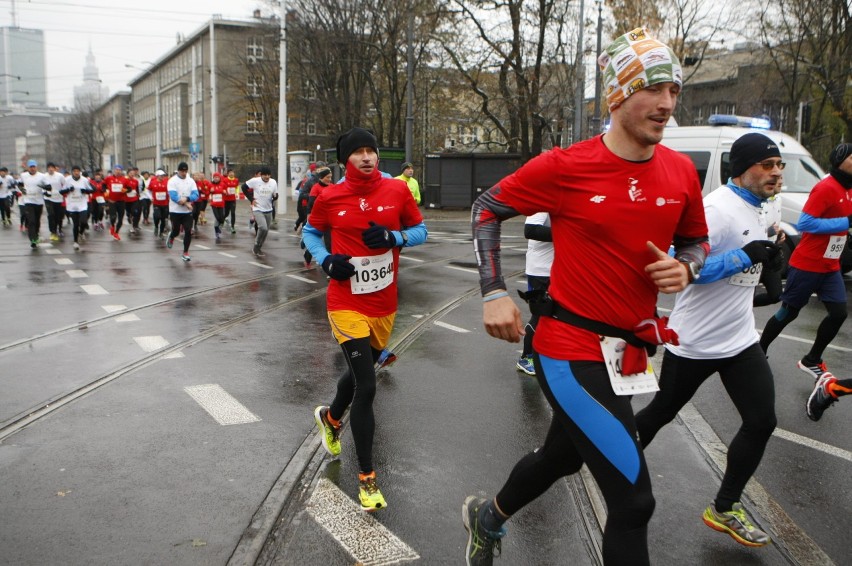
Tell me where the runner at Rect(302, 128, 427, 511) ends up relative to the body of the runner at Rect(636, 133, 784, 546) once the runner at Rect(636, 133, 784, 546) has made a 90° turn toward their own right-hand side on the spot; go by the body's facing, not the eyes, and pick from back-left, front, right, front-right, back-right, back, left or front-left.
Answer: front-right

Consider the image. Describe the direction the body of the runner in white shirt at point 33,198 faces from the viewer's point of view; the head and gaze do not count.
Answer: toward the camera

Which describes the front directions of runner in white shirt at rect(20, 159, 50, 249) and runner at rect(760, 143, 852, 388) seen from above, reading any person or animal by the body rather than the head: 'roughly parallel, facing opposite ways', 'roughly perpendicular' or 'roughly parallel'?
roughly parallel

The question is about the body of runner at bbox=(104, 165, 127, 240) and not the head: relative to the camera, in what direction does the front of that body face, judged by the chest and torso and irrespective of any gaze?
toward the camera

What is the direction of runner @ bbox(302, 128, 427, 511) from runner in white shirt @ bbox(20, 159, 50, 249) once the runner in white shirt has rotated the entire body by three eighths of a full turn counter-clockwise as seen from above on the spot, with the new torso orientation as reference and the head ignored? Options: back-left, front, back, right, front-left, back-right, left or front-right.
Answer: back-right

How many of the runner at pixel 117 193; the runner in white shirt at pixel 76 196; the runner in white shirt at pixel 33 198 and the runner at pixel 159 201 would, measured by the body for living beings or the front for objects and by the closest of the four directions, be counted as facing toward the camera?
4

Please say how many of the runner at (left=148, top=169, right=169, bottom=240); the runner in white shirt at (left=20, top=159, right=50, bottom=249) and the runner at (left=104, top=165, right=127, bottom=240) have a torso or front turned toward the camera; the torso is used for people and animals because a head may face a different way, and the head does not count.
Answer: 3

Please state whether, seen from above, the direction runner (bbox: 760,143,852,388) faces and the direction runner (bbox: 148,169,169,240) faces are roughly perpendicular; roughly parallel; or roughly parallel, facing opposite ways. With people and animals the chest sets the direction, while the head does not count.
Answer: roughly parallel

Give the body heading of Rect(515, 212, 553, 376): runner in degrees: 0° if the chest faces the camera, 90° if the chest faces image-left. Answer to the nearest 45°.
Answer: approximately 315°

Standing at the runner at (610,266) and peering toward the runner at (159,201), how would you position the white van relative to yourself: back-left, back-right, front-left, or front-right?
front-right

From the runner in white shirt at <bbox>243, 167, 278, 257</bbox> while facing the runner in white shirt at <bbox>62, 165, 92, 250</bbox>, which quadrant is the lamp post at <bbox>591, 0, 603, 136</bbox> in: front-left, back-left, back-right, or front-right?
back-right

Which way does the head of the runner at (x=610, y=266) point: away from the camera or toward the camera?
toward the camera

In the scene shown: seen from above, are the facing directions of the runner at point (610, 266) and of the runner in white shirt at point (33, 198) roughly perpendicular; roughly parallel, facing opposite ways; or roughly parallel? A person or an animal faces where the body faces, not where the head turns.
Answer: roughly parallel

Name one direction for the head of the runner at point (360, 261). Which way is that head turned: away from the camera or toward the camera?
toward the camera

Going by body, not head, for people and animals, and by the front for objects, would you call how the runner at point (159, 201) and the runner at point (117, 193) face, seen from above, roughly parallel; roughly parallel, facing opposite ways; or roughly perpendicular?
roughly parallel
